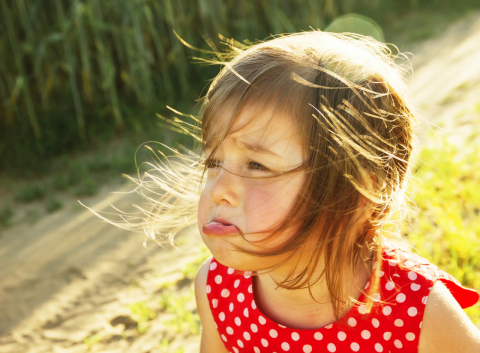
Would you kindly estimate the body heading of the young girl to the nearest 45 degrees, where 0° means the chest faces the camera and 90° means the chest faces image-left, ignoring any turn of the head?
approximately 45°

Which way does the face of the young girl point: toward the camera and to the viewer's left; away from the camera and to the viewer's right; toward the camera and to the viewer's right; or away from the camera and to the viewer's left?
toward the camera and to the viewer's left
